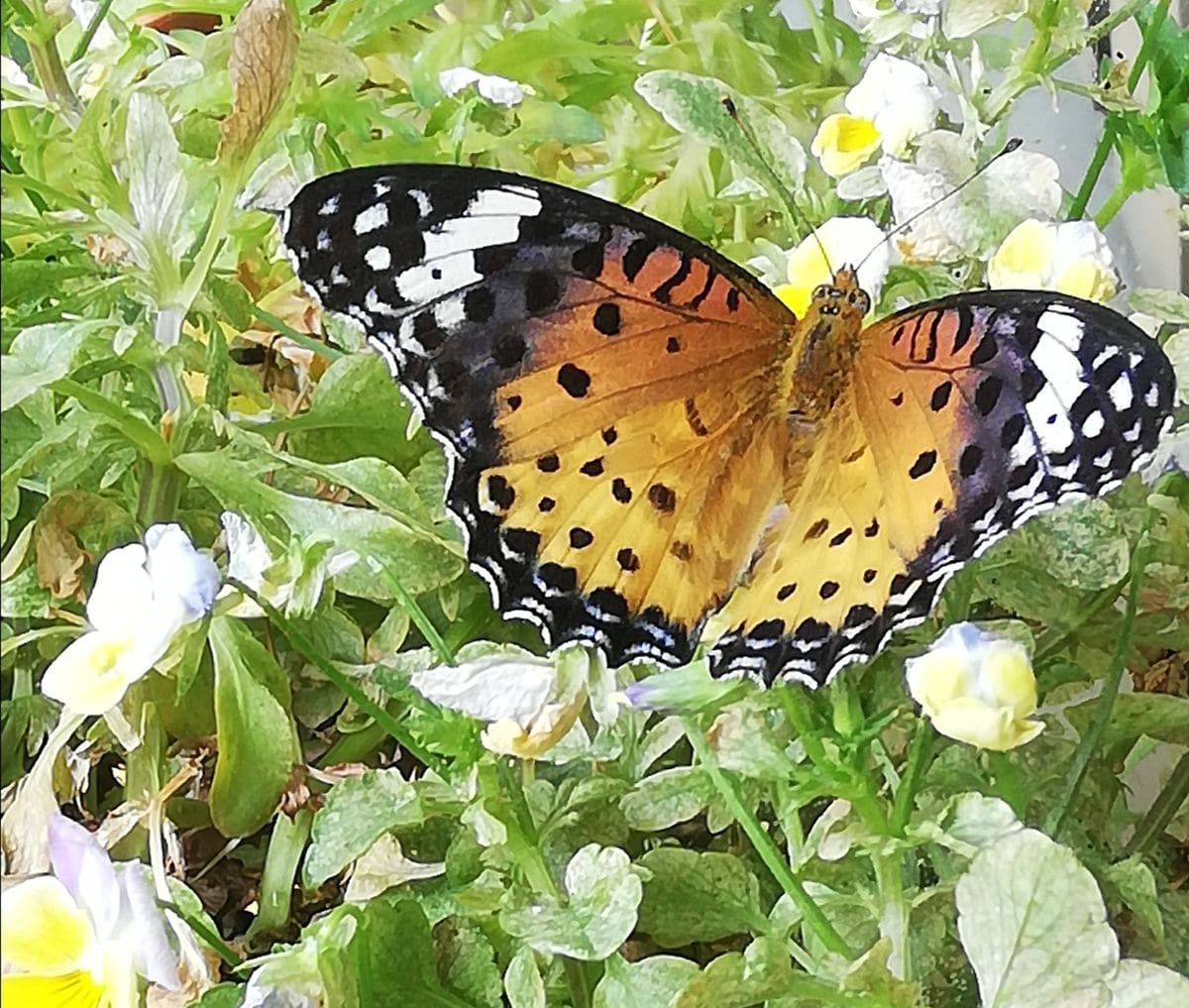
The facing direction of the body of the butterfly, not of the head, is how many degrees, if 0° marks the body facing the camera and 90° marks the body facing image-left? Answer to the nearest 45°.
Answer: approximately 180°
